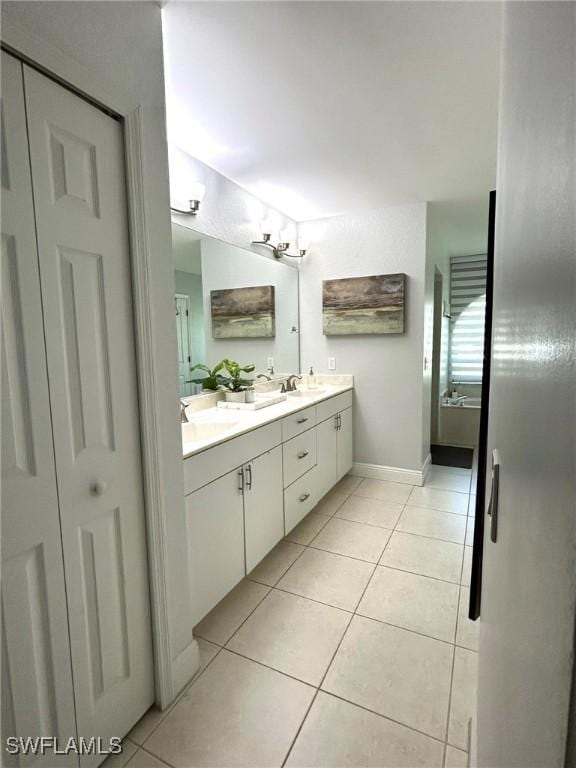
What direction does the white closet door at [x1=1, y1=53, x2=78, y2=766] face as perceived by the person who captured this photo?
facing the viewer and to the right of the viewer

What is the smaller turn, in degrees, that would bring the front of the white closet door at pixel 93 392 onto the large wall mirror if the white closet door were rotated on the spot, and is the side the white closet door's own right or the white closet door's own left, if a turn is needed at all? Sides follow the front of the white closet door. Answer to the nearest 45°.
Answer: approximately 90° to the white closet door's own left

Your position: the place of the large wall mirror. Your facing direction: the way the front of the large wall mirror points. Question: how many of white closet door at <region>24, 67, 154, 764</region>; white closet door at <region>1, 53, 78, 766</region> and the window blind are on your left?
1

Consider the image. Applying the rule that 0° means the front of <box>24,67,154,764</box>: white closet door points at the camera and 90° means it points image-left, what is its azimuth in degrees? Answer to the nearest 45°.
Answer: approximately 315°

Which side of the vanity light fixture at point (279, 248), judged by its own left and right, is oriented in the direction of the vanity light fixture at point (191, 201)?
right

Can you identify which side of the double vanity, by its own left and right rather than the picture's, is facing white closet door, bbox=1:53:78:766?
right

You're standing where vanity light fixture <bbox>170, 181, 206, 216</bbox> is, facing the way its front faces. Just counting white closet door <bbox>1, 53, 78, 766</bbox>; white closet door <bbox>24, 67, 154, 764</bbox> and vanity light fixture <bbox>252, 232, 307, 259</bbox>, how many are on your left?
1

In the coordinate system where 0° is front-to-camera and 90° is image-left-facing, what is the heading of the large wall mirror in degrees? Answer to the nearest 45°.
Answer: approximately 315°

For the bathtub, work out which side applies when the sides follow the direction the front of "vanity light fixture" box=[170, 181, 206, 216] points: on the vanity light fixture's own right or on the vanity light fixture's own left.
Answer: on the vanity light fixture's own left

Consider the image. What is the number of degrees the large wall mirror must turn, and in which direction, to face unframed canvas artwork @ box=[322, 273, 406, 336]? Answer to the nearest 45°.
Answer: approximately 45° to its left
